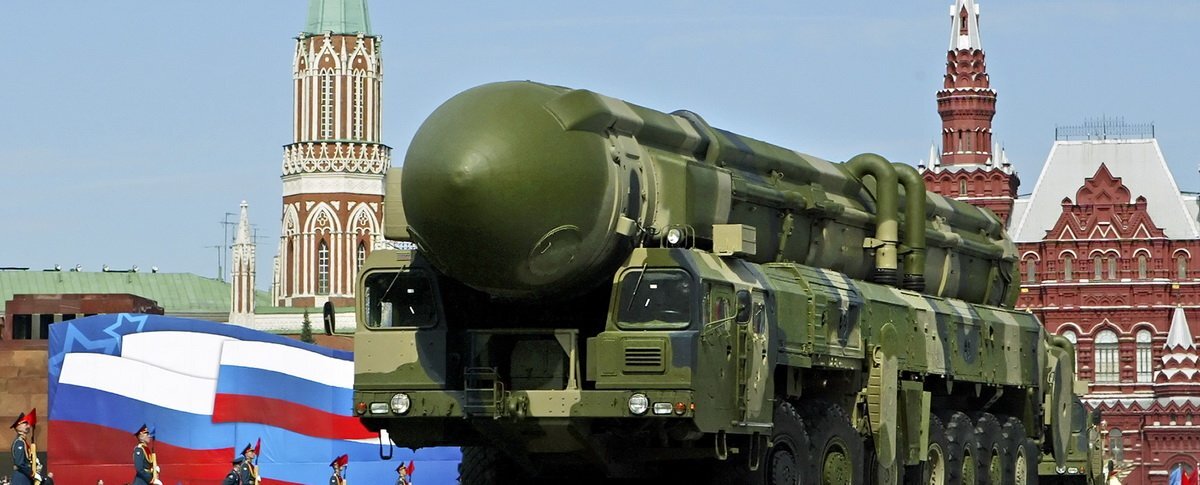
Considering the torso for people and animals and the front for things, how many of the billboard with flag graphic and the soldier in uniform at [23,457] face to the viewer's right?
1

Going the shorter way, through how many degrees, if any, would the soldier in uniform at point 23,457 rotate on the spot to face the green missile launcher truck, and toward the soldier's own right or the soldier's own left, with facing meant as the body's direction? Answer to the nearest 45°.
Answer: approximately 45° to the soldier's own right

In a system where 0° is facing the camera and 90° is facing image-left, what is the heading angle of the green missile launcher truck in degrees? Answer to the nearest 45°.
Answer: approximately 45°

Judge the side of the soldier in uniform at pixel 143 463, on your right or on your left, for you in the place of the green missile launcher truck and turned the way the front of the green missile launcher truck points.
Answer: on your right

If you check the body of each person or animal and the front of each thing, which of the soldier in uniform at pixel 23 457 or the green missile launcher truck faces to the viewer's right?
the soldier in uniform

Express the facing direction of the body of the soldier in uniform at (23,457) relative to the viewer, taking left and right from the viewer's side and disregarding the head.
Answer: facing to the right of the viewer
